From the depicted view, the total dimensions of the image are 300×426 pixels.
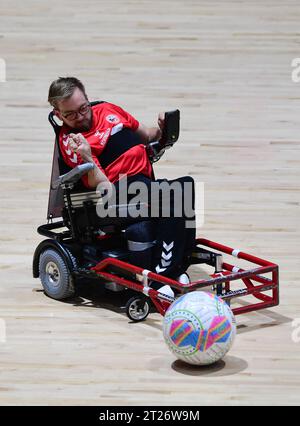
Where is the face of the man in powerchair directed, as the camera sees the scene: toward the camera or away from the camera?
toward the camera

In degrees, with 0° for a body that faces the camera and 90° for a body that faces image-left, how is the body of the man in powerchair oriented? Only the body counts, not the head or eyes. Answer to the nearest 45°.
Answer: approximately 315°

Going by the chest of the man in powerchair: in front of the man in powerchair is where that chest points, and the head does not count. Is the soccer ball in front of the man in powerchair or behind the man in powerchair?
in front
